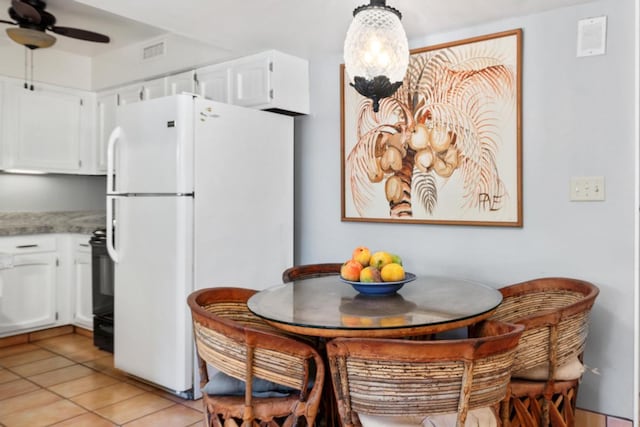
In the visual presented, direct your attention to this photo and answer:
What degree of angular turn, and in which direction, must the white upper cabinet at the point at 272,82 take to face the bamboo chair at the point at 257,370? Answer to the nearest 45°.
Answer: approximately 45° to its left

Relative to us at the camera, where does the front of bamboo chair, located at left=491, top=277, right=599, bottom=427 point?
facing to the left of the viewer

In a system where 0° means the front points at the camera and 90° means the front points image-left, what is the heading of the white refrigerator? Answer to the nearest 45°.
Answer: approximately 45°

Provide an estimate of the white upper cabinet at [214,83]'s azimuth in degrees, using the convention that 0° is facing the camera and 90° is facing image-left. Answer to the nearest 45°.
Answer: approximately 45°

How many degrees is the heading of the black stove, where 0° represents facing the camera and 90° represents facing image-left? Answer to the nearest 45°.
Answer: approximately 45°
